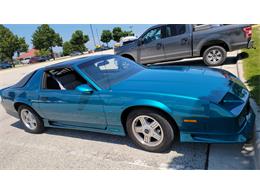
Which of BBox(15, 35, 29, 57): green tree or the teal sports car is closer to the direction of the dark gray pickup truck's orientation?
the green tree

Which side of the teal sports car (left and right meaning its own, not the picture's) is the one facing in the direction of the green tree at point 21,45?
back

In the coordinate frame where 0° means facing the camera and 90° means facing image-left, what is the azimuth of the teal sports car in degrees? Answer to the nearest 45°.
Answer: approximately 315°

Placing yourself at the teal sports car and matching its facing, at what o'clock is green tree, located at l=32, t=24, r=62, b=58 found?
The green tree is roughly at 7 o'clock from the teal sports car.

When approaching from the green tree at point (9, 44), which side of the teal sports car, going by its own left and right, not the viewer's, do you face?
back

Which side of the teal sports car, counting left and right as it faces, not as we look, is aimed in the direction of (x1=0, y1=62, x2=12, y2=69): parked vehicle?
back

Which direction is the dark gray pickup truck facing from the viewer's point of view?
to the viewer's left

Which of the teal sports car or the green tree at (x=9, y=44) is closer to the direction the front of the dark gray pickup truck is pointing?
the green tree
